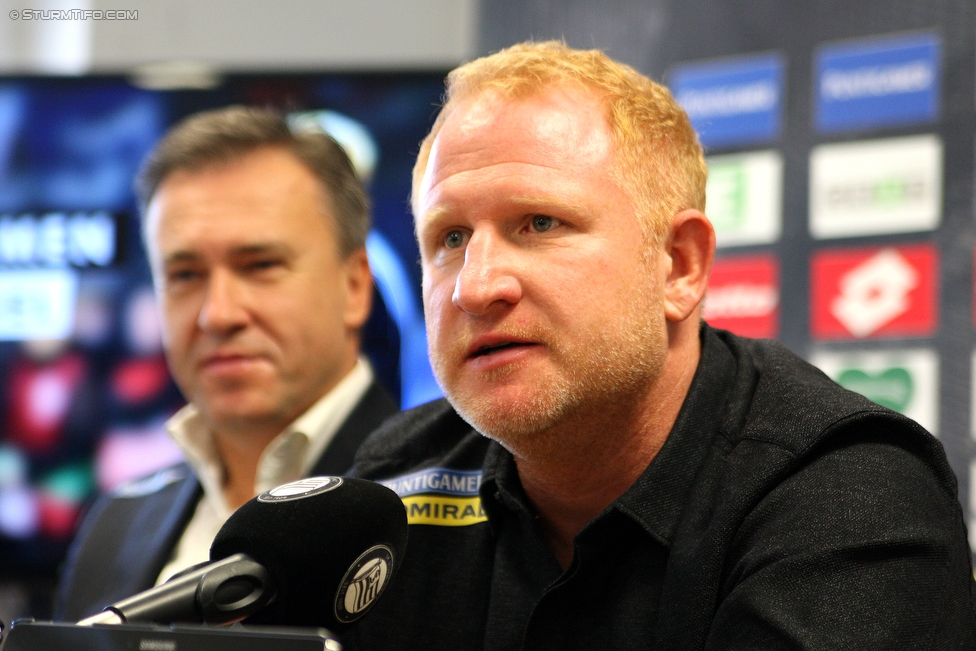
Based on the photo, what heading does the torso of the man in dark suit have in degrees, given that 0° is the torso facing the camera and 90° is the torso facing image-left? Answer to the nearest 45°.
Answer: approximately 45°

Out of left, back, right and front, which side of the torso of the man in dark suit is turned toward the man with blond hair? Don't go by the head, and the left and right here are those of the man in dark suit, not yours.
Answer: left

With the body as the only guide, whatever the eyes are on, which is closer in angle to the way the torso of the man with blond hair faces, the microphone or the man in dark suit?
the microphone

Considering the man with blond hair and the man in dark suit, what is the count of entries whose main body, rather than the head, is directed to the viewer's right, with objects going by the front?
0

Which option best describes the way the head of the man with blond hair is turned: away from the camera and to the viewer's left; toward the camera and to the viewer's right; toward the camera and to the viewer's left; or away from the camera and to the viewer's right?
toward the camera and to the viewer's left

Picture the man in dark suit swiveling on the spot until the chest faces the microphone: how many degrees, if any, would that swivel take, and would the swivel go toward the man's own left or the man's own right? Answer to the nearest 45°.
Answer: approximately 45° to the man's own left

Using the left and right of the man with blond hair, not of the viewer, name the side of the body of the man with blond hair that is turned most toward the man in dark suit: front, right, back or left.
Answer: right
